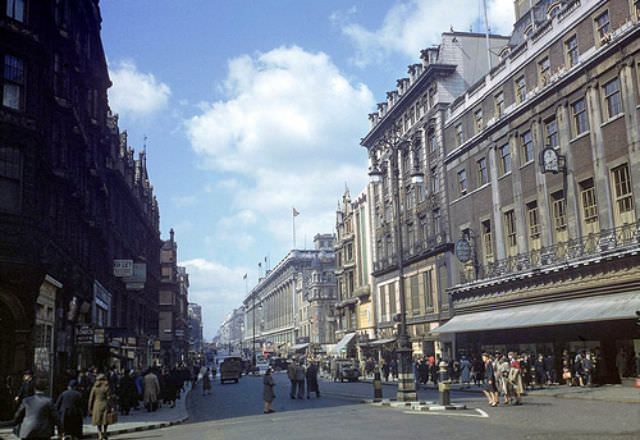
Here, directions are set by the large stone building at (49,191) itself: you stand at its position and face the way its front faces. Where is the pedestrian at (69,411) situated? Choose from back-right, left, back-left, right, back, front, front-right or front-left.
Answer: right

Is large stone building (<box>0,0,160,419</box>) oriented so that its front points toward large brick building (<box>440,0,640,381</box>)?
yes

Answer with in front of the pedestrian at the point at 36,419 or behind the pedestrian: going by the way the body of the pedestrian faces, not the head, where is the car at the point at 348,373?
in front

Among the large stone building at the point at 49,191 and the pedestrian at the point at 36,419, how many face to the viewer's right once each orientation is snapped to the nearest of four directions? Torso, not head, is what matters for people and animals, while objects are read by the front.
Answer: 1

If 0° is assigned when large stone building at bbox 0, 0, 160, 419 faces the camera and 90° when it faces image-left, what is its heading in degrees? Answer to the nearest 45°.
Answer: approximately 270°

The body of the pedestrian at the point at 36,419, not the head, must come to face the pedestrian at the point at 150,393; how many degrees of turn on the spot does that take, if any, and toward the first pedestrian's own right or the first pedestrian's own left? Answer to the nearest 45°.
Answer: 0° — they already face them

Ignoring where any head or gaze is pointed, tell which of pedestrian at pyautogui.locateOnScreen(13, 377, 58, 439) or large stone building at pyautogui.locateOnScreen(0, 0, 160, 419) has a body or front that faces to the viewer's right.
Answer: the large stone building

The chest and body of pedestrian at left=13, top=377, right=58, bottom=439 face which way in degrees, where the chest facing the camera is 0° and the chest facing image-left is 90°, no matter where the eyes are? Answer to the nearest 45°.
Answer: approximately 180°

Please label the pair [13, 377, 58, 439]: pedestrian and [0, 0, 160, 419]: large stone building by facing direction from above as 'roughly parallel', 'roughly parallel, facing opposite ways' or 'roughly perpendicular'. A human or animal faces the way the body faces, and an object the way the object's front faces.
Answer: roughly perpendicular

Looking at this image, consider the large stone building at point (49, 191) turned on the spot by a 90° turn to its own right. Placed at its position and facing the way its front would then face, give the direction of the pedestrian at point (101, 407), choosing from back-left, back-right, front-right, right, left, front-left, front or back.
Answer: front

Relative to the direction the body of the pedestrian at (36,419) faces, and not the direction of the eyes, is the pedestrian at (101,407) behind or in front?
in front
